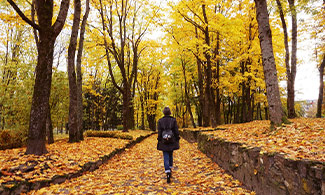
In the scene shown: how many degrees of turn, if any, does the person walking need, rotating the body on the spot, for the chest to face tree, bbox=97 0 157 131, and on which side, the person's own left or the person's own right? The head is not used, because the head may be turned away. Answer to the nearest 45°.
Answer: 0° — they already face it

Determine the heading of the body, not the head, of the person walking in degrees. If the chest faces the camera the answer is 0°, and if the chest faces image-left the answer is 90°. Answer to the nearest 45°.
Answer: approximately 180°
